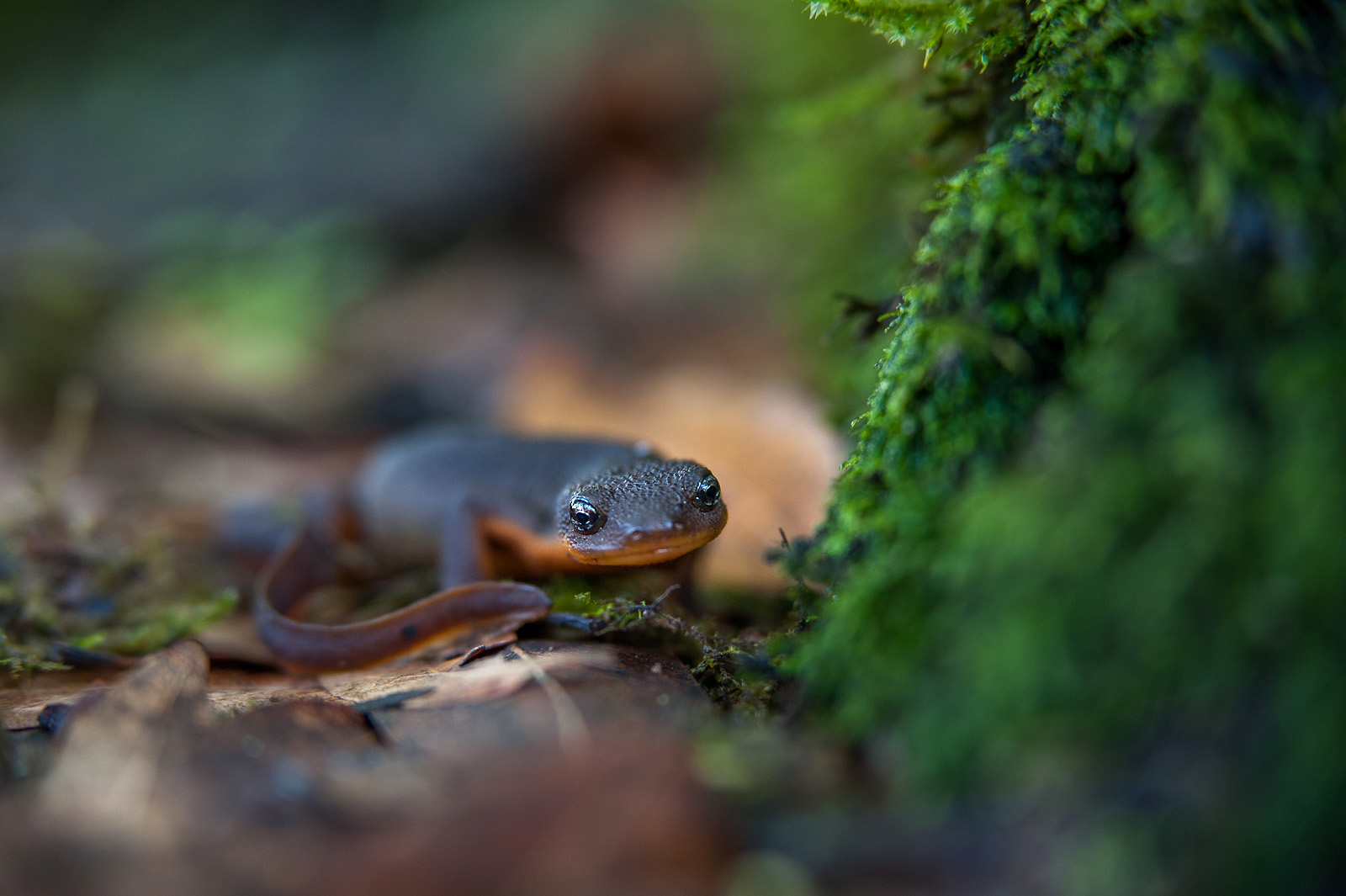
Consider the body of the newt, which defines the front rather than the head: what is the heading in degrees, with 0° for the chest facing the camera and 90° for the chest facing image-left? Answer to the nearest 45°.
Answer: approximately 315°
